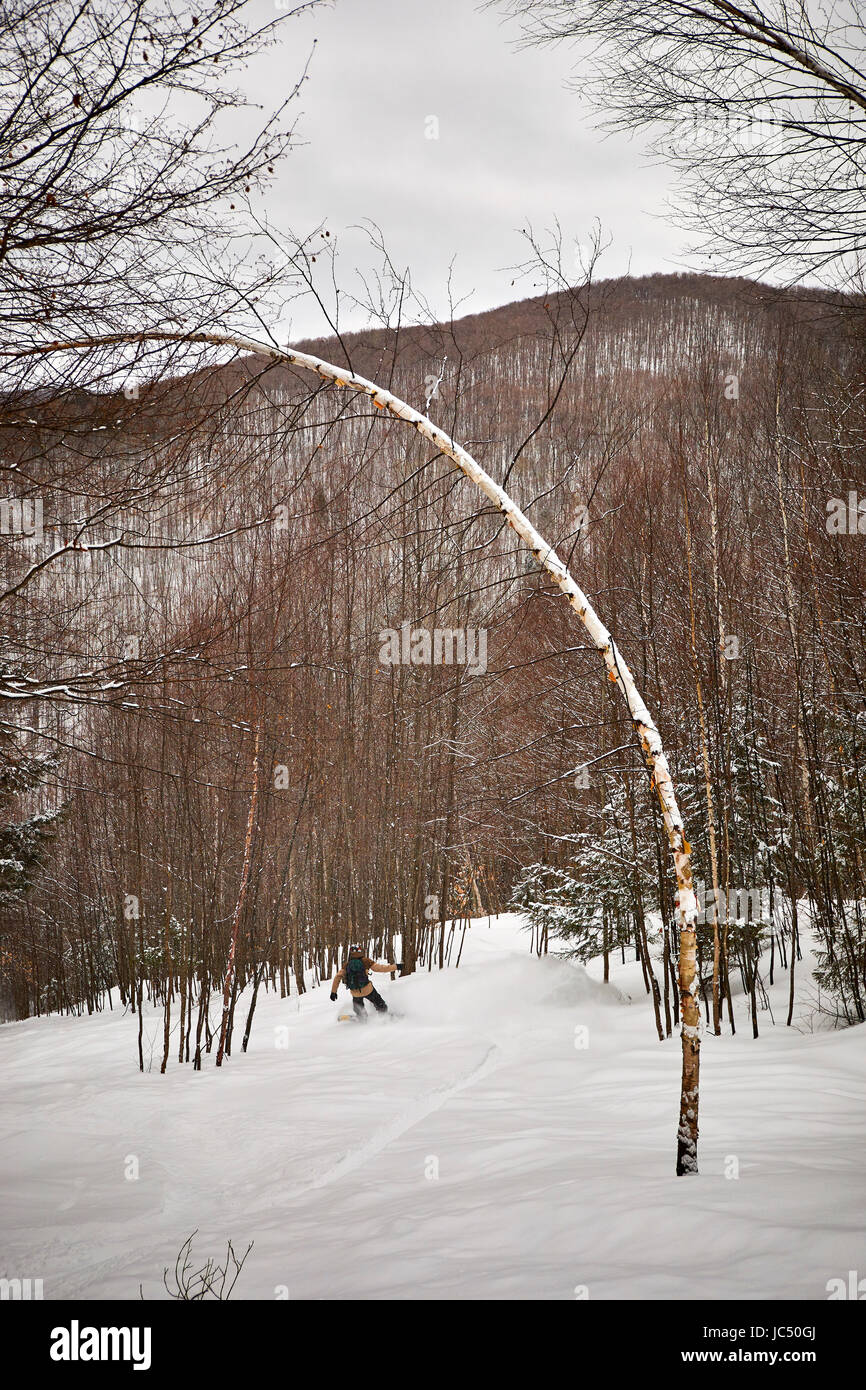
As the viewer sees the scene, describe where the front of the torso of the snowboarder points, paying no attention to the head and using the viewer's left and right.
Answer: facing away from the viewer

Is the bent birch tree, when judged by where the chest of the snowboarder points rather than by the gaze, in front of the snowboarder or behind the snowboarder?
behind
